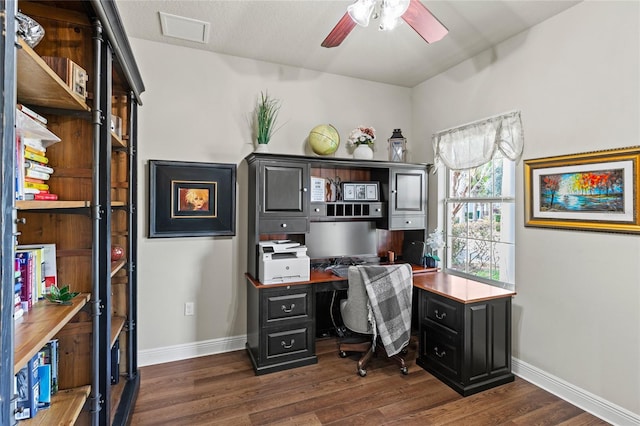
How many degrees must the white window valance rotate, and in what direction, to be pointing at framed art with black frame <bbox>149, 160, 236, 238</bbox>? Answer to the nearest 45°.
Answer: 0° — it already faces it

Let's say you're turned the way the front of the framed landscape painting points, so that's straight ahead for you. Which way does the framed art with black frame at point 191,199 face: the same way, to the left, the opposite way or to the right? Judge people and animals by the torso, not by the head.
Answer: to the left

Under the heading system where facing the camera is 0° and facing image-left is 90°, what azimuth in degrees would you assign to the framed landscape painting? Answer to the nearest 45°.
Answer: approximately 45°

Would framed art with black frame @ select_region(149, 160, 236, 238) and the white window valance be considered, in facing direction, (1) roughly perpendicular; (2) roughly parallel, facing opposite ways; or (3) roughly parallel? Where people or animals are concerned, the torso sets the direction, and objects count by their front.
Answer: roughly perpendicular

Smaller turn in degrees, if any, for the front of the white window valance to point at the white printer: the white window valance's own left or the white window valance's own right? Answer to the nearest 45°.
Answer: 0° — it already faces it

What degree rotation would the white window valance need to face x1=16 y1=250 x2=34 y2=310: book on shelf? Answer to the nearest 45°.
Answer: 0° — it already faces it

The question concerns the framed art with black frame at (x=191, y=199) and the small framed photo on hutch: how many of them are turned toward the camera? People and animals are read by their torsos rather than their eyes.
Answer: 2

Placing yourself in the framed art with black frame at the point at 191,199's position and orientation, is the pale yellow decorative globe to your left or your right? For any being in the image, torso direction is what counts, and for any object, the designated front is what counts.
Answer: on your left

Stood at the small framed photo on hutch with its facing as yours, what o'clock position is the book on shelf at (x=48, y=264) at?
The book on shelf is roughly at 1 o'clock from the small framed photo on hutch.

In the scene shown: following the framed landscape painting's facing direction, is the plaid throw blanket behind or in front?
in front

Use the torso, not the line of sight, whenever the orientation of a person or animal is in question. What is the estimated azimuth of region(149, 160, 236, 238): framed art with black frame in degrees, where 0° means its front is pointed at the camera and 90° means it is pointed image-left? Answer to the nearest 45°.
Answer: approximately 0°

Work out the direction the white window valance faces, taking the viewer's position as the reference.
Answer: facing the viewer and to the left of the viewer
